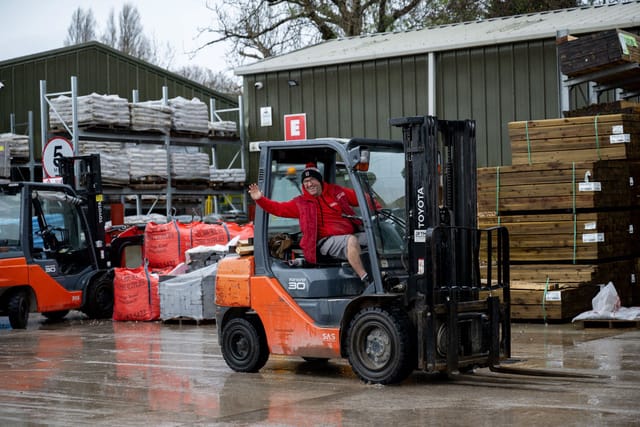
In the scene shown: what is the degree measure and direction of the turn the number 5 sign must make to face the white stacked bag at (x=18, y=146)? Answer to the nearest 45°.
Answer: approximately 180°

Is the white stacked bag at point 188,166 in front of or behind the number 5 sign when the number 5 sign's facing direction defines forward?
behind

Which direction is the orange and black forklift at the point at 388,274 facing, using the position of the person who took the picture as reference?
facing the viewer and to the right of the viewer

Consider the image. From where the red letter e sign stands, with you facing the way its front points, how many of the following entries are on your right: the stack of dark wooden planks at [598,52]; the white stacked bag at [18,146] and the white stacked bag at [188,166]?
2

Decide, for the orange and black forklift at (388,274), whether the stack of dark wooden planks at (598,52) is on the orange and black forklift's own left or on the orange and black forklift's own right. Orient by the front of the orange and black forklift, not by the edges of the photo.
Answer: on the orange and black forklift's own left

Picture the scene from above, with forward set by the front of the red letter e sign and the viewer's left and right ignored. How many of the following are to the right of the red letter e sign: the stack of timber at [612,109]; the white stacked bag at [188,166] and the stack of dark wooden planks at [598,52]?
1

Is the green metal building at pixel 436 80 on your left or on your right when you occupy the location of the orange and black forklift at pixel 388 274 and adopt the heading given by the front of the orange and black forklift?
on your left

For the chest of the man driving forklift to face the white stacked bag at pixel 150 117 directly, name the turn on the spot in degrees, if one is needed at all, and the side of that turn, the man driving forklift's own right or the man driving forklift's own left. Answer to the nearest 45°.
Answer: approximately 135° to the man driving forklift's own left

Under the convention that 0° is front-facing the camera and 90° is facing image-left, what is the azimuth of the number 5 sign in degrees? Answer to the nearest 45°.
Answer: approximately 0°

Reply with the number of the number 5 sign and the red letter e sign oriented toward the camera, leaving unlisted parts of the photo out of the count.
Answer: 2

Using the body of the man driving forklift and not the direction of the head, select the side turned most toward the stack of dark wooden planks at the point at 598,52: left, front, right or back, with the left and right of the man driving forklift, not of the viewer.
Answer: left
